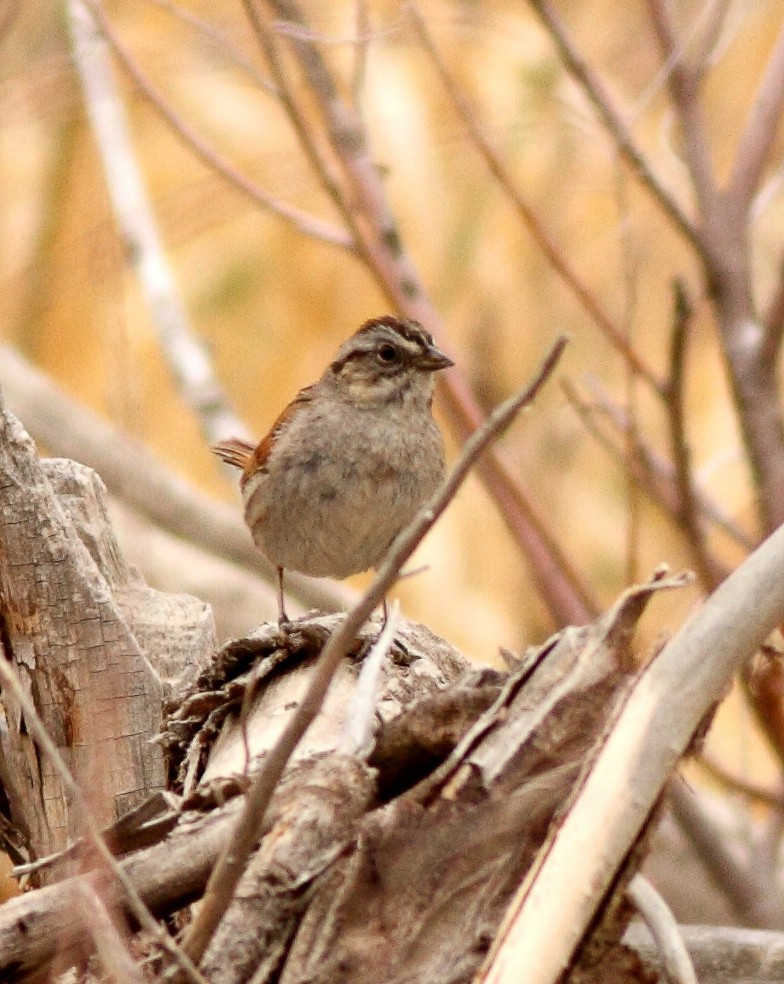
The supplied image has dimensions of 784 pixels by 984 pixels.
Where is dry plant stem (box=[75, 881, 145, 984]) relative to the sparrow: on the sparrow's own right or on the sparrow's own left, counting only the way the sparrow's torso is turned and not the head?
on the sparrow's own right

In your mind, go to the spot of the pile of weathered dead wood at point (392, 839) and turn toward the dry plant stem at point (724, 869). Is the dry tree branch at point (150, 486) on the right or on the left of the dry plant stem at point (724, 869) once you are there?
left

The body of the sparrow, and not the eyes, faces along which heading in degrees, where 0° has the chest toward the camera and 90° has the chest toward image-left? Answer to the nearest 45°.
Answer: approximately 315°

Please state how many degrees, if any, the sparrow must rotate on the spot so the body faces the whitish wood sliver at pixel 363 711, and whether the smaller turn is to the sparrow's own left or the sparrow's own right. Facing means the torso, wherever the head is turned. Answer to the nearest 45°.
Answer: approximately 45° to the sparrow's own right

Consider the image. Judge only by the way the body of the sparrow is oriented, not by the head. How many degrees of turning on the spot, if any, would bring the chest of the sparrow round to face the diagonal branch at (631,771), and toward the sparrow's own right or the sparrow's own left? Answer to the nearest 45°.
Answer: approximately 45° to the sparrow's own right

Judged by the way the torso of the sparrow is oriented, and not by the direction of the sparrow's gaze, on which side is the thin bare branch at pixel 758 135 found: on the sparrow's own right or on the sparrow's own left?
on the sparrow's own left
